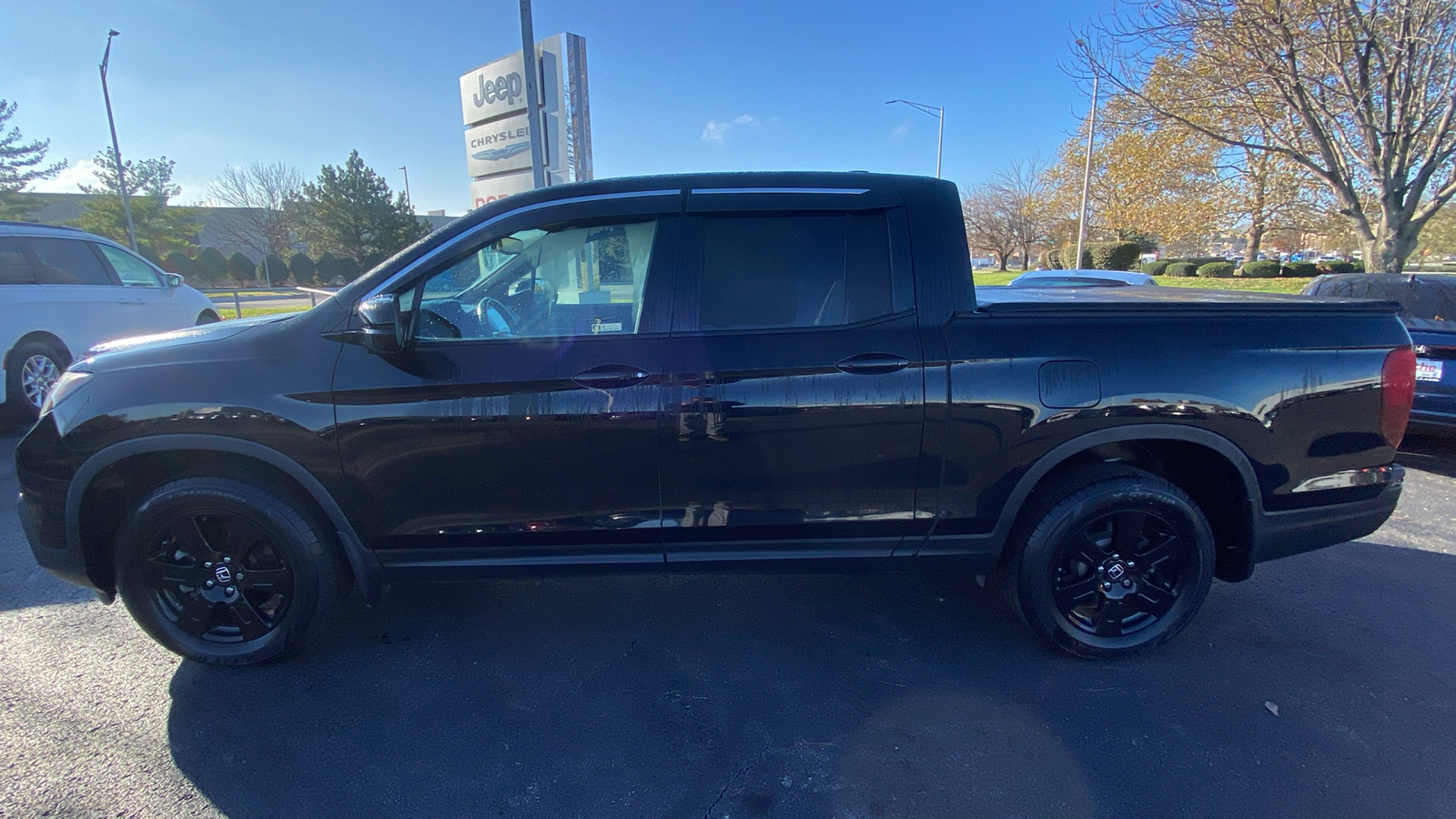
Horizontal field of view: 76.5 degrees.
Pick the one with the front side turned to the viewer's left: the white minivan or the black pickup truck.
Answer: the black pickup truck

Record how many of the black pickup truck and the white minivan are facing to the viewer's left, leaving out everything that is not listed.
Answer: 1

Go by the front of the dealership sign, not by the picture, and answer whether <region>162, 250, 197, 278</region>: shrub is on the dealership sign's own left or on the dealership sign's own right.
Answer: on the dealership sign's own right

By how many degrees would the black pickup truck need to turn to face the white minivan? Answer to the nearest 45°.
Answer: approximately 45° to its right

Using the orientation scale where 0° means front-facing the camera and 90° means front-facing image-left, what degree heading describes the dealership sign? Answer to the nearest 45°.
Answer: approximately 45°

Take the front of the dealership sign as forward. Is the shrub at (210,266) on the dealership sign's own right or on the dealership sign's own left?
on the dealership sign's own right

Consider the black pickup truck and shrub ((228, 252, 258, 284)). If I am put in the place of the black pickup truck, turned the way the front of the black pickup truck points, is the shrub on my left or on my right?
on my right

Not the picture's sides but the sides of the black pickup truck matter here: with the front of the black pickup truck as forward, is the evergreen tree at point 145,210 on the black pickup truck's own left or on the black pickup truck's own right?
on the black pickup truck's own right

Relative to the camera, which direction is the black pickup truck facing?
to the viewer's left

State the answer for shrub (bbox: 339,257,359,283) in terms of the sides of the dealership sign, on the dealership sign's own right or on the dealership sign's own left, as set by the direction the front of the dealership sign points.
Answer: on the dealership sign's own right

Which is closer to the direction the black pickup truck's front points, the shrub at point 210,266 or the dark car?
the shrub

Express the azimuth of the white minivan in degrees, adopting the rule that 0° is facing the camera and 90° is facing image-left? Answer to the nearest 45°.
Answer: approximately 225°
